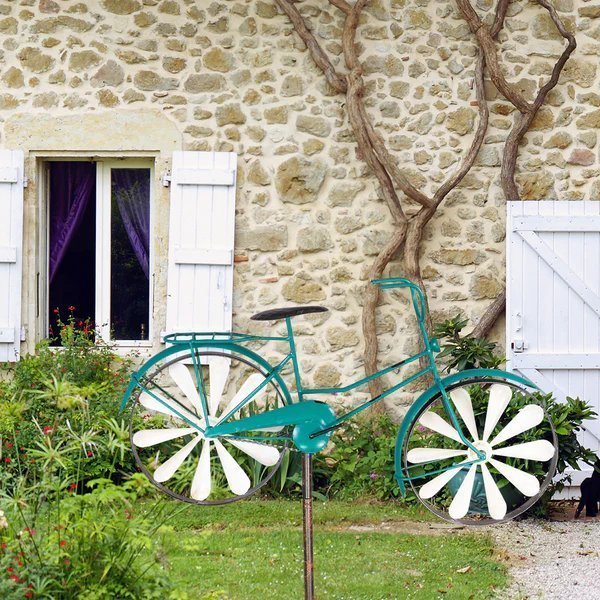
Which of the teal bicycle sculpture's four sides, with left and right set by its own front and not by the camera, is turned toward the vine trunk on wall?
left

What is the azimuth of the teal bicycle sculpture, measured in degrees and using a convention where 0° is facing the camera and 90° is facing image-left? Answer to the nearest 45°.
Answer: approximately 270°

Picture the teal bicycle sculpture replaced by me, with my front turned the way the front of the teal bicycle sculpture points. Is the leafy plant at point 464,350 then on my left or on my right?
on my left

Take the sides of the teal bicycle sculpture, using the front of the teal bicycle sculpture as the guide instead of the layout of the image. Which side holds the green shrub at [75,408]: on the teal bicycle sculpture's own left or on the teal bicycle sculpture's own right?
on the teal bicycle sculpture's own left

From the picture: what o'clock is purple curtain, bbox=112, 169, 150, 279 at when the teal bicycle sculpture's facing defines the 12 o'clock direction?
The purple curtain is roughly at 8 o'clock from the teal bicycle sculpture.

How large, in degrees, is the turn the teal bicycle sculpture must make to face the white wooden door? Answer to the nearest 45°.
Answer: approximately 45° to its left

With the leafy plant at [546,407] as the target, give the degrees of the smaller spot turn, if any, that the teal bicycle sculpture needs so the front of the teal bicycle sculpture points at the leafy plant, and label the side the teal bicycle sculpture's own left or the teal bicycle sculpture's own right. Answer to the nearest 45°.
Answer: approximately 45° to the teal bicycle sculpture's own left

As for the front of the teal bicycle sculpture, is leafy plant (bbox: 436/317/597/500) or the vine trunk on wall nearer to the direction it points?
the leafy plant

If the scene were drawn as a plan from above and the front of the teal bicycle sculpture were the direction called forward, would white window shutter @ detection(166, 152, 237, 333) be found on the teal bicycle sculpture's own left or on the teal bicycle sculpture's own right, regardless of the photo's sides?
on the teal bicycle sculpture's own left

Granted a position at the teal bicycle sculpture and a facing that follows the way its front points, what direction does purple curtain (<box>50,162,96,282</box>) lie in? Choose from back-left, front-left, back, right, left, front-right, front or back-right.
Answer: back-left

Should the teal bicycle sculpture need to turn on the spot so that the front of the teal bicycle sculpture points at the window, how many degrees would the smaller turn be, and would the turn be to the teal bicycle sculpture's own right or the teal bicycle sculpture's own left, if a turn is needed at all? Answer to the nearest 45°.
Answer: approximately 135° to the teal bicycle sculpture's own left

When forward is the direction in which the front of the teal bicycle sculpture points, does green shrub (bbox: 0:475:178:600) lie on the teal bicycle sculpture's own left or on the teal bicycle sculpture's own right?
on the teal bicycle sculpture's own right
